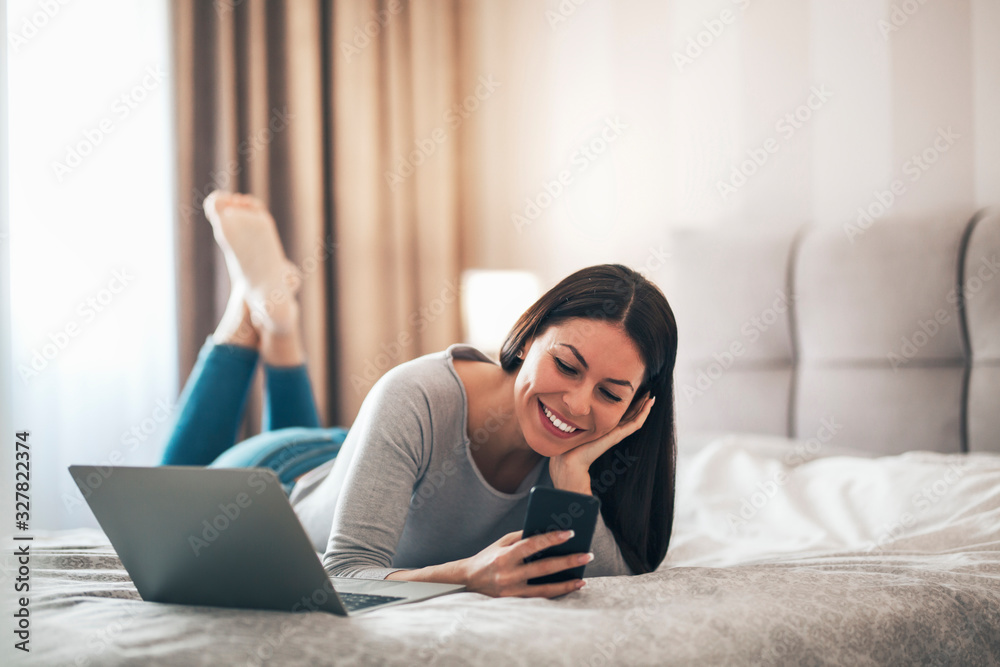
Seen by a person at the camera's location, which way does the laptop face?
facing away from the viewer and to the right of the viewer

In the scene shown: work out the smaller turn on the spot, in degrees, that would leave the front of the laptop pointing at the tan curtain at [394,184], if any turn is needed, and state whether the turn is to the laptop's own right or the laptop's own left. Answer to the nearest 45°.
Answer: approximately 45° to the laptop's own left

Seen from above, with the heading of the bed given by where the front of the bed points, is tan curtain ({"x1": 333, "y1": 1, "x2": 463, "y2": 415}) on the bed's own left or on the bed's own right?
on the bed's own right

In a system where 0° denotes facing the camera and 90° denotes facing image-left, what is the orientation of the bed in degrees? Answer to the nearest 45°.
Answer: approximately 45°
